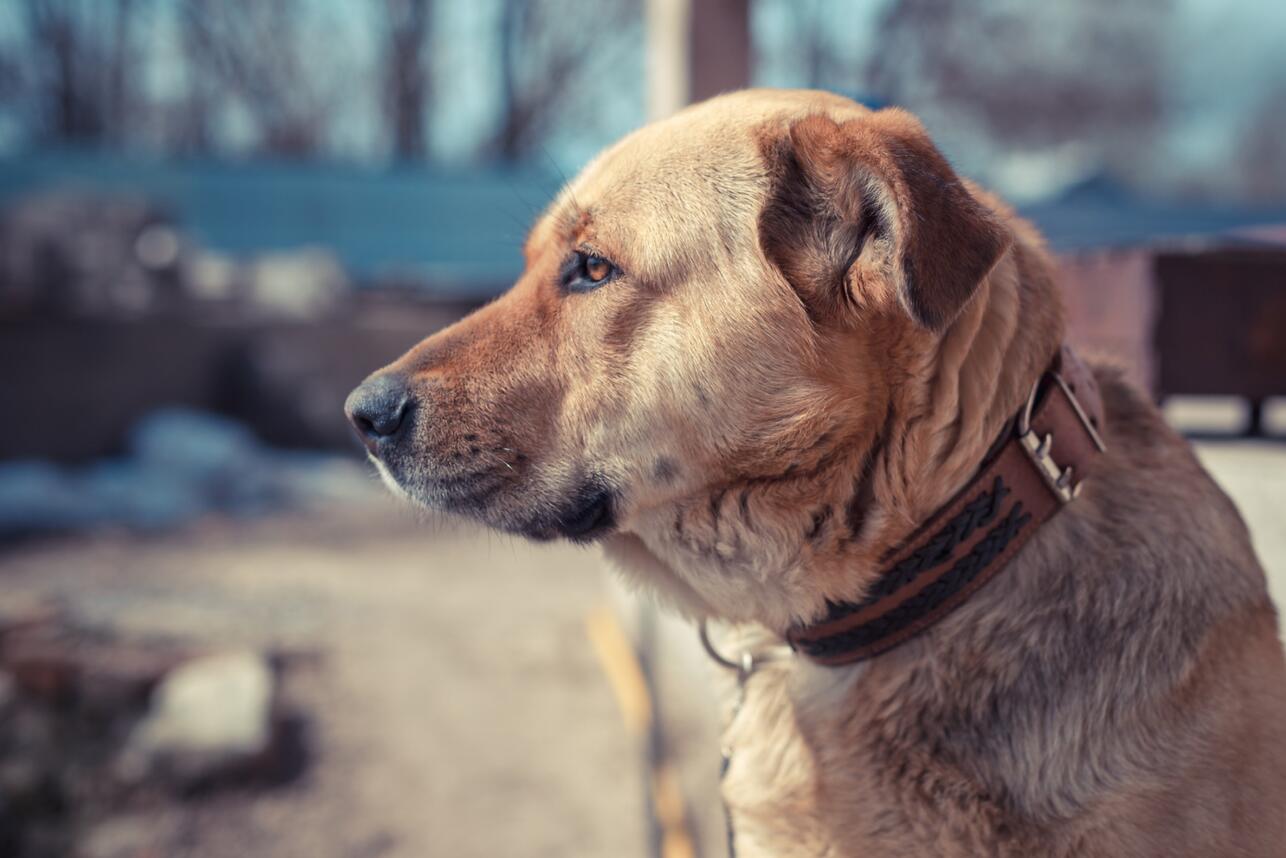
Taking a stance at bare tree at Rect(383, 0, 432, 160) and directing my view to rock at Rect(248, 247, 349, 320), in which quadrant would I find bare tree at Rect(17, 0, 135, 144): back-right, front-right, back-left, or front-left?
front-right

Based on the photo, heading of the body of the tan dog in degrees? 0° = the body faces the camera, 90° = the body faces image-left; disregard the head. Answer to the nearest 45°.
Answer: approximately 90°

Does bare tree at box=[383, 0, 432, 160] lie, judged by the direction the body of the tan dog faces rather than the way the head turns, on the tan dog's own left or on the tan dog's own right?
on the tan dog's own right

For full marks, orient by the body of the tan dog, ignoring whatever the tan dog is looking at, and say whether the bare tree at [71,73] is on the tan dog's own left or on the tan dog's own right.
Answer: on the tan dog's own right

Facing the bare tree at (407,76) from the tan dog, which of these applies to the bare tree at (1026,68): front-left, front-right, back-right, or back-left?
front-right

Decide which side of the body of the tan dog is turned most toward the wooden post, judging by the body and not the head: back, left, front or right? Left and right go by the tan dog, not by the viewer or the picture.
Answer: right
